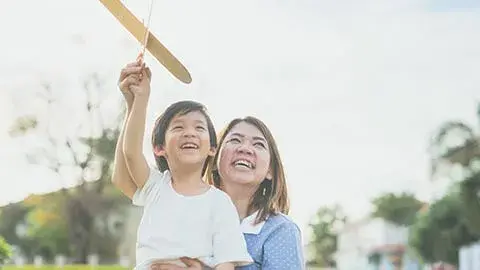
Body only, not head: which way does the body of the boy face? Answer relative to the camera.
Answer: toward the camera

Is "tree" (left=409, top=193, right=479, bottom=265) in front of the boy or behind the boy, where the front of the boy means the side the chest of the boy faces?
behind

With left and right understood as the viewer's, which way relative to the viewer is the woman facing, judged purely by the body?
facing the viewer and to the left of the viewer

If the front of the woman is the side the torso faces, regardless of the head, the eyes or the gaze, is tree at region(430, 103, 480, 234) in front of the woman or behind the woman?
behind
